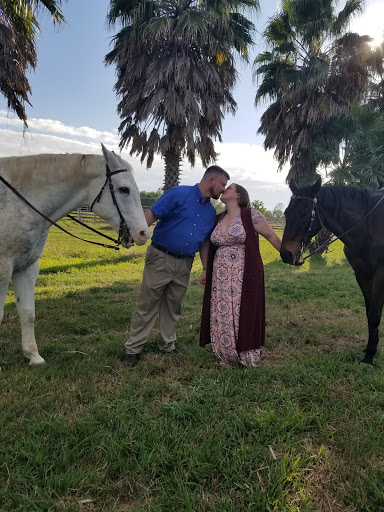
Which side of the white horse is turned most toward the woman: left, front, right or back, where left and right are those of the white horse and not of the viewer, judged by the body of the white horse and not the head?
front

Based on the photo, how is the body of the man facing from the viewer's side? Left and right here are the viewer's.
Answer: facing the viewer and to the right of the viewer

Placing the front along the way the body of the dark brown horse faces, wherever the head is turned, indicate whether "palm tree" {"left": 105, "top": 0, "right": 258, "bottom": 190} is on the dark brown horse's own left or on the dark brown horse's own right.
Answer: on the dark brown horse's own right

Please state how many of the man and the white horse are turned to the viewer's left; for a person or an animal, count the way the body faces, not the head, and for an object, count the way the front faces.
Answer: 0

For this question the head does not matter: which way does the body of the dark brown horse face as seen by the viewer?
to the viewer's left

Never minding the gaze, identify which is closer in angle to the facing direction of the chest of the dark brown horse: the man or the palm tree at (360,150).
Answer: the man

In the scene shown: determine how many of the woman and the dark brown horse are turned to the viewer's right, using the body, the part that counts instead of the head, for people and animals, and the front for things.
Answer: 0

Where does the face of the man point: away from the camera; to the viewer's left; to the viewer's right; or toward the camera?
to the viewer's right

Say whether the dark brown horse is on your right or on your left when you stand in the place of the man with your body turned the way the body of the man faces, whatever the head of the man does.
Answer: on your left

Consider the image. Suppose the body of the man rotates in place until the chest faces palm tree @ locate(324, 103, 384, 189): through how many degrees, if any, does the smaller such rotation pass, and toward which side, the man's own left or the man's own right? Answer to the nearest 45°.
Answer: approximately 90° to the man's own left

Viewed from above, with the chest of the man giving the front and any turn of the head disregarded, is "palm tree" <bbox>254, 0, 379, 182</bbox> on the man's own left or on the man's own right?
on the man's own left

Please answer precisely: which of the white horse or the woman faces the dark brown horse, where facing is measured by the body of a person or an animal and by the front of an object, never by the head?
the white horse

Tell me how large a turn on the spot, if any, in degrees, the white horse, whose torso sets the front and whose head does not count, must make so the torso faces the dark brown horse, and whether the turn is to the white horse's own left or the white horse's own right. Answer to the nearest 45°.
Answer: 0° — it already faces it

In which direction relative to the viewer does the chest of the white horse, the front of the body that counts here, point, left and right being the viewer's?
facing to the right of the viewer

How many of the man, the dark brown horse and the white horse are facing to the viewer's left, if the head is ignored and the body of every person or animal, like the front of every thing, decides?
1

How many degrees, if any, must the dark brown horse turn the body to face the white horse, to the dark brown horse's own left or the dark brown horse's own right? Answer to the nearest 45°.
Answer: approximately 45° to the dark brown horse's own left

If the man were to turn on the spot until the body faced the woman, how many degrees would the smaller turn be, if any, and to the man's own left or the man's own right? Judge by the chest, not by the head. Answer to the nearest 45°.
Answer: approximately 45° to the man's own left
